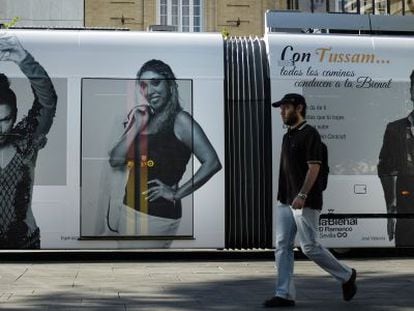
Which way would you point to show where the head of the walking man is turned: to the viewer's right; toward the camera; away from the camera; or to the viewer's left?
to the viewer's left

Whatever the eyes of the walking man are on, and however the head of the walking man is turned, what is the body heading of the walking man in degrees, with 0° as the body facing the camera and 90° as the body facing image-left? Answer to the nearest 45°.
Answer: approximately 90°
